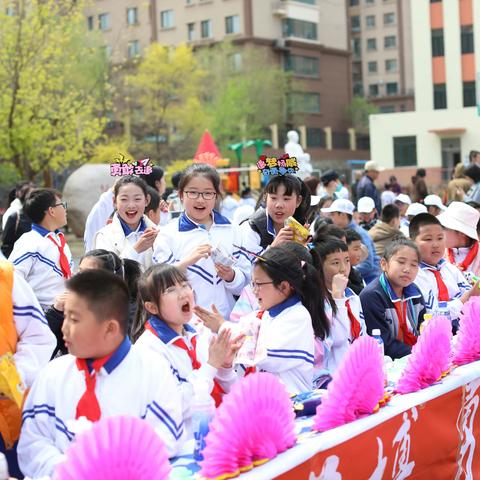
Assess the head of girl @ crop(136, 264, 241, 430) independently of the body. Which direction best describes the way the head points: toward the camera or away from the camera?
toward the camera

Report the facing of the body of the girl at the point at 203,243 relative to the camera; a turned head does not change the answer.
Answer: toward the camera

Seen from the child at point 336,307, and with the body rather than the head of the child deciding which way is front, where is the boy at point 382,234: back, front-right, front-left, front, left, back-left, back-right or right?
back-left

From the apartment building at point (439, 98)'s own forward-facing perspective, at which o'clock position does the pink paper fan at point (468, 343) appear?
The pink paper fan is roughly at 12 o'clock from the apartment building.

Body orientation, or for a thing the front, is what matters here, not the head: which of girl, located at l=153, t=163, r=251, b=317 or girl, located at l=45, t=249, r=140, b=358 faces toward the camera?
girl, located at l=153, t=163, r=251, b=317

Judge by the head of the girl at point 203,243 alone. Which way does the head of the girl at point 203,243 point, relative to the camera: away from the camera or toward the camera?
toward the camera

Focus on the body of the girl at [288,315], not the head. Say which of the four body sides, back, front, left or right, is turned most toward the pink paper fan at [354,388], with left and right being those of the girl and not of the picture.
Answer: left

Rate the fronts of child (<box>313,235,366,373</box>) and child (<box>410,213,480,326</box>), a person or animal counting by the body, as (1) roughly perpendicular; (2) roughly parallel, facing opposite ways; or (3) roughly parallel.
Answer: roughly parallel

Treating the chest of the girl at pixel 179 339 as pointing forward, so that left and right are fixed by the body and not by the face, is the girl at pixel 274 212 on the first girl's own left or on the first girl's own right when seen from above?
on the first girl's own left

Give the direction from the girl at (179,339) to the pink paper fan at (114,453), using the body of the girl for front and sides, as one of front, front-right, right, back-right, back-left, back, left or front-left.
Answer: front-right

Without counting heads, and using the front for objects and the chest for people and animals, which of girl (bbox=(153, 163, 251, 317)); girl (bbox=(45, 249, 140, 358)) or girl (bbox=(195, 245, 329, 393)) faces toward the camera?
girl (bbox=(153, 163, 251, 317))

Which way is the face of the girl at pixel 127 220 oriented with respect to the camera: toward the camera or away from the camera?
toward the camera

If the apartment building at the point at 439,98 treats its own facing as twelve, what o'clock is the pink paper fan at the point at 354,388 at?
The pink paper fan is roughly at 12 o'clock from the apartment building.

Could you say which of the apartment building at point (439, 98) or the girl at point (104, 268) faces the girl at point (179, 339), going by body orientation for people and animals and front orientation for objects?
the apartment building

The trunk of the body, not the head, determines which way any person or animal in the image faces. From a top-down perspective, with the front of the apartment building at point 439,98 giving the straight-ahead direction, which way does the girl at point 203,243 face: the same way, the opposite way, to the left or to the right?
the same way

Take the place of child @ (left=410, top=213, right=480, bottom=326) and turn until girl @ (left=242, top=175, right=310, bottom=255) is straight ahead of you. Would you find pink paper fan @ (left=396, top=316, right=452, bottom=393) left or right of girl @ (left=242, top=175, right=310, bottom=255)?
left
